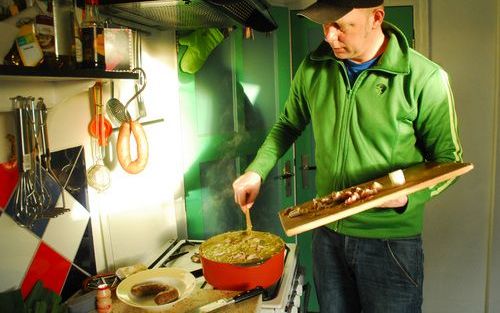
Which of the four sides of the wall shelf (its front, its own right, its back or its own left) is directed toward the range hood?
left

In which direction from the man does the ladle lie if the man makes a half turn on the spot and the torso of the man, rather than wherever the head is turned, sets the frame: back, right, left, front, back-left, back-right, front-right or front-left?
back-left

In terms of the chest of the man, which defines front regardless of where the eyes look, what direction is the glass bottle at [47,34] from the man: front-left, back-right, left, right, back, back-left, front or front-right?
front

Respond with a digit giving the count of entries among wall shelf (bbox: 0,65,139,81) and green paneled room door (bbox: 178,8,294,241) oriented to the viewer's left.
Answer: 0

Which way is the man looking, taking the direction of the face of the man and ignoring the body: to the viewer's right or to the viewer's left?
to the viewer's left

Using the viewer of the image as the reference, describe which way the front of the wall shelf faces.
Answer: facing the viewer and to the right of the viewer

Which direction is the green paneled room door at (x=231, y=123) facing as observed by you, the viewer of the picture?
facing the viewer

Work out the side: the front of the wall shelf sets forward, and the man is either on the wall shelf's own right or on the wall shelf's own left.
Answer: on the wall shelf's own left

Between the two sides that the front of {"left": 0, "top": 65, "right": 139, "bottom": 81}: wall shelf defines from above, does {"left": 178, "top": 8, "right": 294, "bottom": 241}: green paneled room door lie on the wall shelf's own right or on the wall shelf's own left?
on the wall shelf's own left

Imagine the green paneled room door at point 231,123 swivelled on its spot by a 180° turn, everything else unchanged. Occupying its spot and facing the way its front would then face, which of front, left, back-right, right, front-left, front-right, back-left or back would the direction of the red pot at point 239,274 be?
back

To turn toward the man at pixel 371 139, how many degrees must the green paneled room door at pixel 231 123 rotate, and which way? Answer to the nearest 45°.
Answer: approximately 45° to its left
